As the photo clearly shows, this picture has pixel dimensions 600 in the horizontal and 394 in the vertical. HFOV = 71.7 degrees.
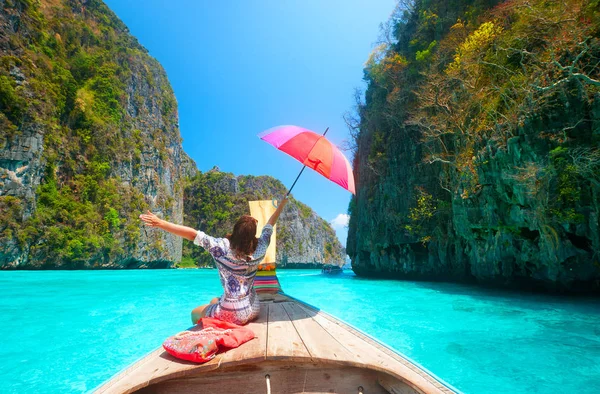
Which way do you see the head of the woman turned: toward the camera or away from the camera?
away from the camera

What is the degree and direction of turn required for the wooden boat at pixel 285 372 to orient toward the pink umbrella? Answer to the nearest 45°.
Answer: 0° — it already faces it

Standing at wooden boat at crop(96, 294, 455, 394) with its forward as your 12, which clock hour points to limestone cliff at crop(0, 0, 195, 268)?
The limestone cliff is roughly at 11 o'clock from the wooden boat.

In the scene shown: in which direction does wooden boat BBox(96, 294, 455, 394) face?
away from the camera
